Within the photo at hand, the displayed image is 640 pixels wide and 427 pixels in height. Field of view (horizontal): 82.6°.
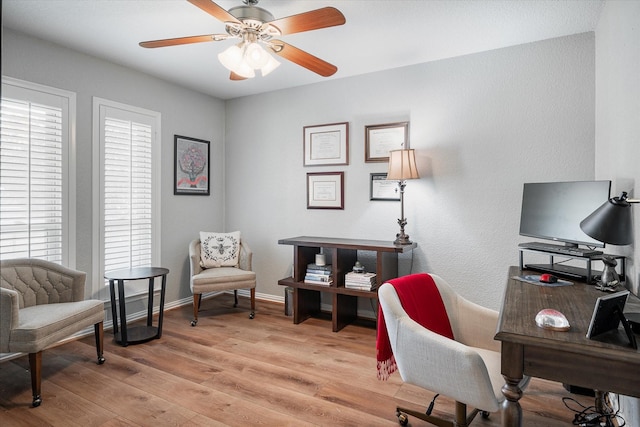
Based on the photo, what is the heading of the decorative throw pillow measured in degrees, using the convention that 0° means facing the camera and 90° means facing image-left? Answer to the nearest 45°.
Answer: approximately 0°

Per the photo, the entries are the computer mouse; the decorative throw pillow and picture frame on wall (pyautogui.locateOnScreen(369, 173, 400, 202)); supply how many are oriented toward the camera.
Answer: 2

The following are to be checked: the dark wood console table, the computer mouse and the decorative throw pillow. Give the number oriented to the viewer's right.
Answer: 1

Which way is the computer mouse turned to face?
to the viewer's right

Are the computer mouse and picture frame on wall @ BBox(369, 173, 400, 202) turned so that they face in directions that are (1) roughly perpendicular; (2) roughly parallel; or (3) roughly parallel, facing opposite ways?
roughly perpendicular

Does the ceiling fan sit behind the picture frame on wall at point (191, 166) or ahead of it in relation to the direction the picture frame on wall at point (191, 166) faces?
ahead

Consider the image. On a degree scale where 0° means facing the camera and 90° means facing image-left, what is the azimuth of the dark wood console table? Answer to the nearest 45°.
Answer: approximately 45°

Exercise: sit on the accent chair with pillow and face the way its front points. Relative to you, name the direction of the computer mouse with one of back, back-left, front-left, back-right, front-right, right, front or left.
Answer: front-left

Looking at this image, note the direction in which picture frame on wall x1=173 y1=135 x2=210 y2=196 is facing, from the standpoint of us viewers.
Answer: facing the viewer and to the right of the viewer

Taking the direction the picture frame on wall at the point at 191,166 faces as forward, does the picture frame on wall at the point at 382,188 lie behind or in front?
in front

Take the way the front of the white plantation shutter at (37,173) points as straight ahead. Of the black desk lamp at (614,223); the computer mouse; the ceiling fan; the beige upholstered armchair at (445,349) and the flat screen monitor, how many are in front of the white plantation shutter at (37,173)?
5
